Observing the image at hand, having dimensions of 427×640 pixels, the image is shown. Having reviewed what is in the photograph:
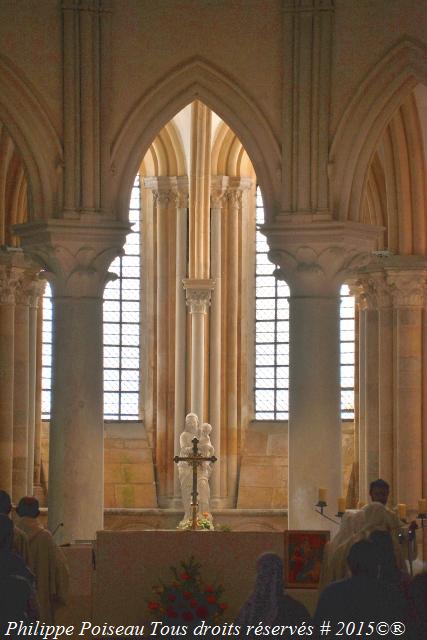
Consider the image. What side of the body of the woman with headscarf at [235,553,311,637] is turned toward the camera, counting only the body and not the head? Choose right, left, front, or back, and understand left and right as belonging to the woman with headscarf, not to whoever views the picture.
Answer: back

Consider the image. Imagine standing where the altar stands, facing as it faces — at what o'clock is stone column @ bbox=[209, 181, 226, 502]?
The stone column is roughly at 6 o'clock from the altar.

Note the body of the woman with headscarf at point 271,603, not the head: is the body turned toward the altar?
yes

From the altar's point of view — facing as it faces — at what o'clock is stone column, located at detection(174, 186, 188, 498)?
The stone column is roughly at 6 o'clock from the altar.

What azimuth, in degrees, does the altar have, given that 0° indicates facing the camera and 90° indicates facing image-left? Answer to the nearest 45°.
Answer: approximately 0°

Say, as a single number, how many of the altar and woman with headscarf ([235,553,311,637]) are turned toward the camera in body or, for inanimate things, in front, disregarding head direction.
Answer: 1

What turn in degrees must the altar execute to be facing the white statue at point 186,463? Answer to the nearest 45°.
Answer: approximately 180°

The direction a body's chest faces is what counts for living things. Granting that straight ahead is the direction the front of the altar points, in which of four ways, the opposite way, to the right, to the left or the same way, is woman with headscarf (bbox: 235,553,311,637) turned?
the opposite way

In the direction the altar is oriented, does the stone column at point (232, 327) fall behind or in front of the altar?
behind
